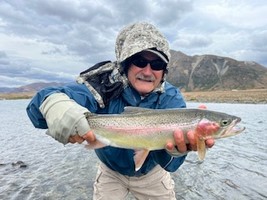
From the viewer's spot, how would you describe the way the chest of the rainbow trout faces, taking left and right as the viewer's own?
facing to the right of the viewer

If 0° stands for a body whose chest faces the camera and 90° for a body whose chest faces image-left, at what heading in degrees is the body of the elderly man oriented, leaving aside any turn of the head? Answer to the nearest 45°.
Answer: approximately 0°
